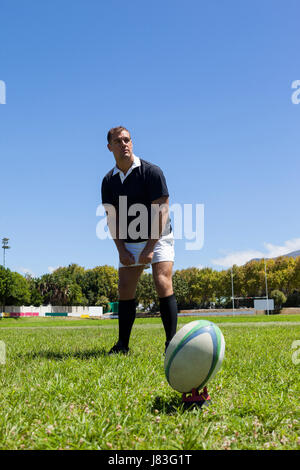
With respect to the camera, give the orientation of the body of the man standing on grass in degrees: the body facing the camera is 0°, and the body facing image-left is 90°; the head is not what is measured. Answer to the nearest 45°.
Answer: approximately 45°

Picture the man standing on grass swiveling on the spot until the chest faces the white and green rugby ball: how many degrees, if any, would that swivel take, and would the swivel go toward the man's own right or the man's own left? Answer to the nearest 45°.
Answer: approximately 45° to the man's own left

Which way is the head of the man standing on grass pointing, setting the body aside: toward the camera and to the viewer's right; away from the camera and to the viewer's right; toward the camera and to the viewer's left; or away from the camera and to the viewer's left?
toward the camera and to the viewer's right
